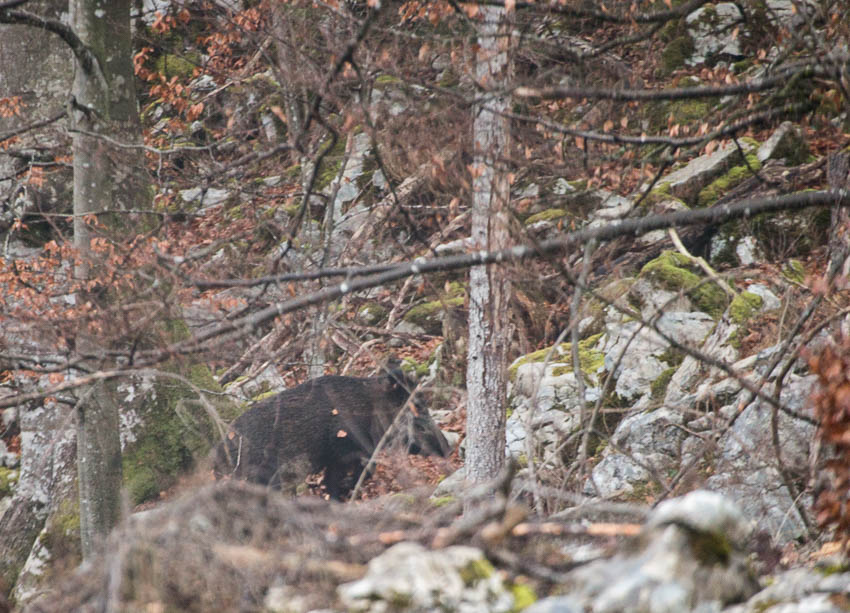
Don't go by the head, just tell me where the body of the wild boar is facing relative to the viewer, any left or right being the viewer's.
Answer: facing to the right of the viewer

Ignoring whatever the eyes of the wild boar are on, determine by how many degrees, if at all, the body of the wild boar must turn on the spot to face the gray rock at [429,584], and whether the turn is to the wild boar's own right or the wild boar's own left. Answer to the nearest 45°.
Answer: approximately 90° to the wild boar's own right

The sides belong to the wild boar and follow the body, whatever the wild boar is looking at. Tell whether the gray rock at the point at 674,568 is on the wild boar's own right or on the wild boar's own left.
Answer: on the wild boar's own right

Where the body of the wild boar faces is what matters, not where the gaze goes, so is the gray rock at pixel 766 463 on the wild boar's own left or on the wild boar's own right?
on the wild boar's own right

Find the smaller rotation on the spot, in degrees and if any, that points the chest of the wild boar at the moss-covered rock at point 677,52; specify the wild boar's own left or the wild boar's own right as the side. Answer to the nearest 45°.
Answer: approximately 45° to the wild boar's own left

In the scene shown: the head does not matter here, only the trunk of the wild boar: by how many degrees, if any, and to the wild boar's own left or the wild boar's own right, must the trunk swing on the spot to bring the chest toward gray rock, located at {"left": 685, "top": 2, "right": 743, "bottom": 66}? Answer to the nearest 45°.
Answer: approximately 45° to the wild boar's own left
